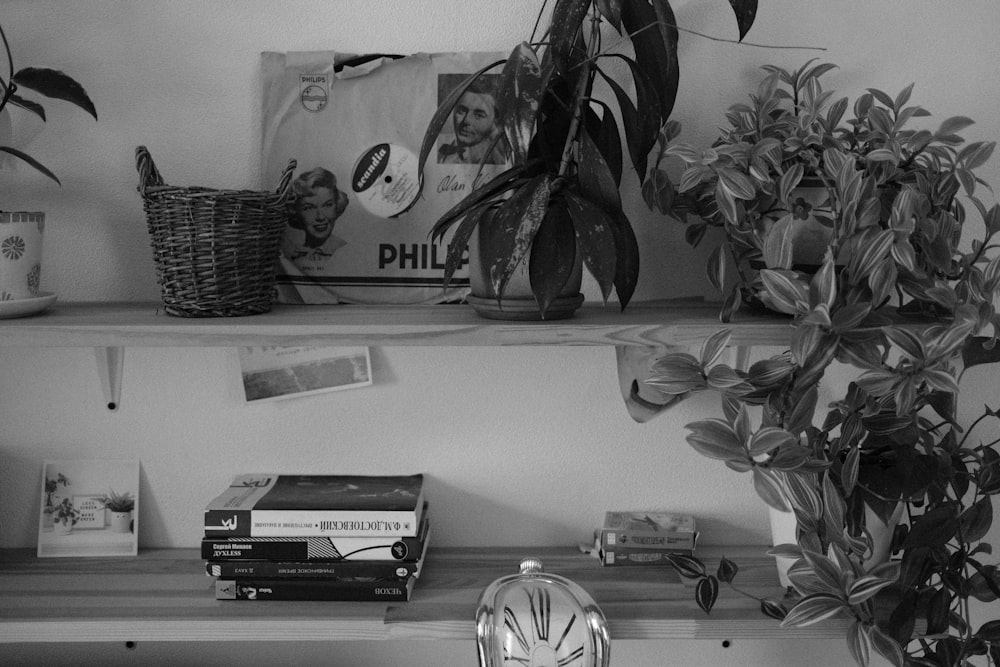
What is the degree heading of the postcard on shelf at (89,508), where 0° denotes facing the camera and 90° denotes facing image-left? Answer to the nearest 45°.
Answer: approximately 0°

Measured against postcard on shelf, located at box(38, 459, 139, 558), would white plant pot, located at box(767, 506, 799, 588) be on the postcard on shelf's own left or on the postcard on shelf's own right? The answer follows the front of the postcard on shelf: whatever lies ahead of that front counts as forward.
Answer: on the postcard on shelf's own left

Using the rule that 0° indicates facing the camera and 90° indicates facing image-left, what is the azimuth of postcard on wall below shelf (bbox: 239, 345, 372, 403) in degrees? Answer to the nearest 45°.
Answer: approximately 0°

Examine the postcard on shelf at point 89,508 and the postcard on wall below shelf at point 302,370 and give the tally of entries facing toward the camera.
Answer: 2
